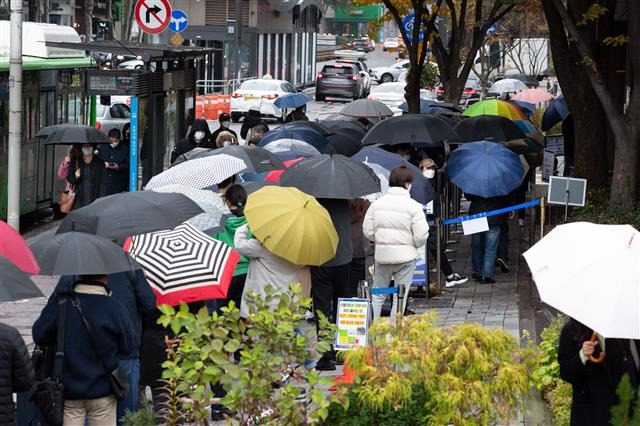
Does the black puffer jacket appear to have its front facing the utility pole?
yes

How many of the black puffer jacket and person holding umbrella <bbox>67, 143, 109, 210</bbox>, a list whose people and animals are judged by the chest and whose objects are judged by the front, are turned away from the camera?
1

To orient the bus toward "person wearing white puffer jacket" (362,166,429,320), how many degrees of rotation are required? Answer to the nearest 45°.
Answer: approximately 135° to its right

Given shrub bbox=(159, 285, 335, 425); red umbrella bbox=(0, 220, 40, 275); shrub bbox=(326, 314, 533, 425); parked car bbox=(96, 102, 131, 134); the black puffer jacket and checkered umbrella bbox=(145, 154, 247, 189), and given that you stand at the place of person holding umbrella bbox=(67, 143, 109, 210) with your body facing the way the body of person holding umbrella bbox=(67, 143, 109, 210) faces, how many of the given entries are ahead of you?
5

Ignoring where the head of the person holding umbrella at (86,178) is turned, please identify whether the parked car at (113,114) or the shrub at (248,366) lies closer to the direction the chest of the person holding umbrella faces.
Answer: the shrub

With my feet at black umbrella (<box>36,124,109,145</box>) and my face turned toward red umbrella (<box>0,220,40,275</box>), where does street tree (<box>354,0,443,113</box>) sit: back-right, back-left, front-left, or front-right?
back-left

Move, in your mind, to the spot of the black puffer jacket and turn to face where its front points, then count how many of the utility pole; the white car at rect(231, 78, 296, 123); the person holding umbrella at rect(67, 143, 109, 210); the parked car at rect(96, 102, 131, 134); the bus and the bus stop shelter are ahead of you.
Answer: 6

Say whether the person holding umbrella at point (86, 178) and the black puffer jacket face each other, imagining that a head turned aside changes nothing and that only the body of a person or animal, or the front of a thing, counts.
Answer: yes

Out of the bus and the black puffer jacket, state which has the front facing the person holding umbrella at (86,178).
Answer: the black puffer jacket

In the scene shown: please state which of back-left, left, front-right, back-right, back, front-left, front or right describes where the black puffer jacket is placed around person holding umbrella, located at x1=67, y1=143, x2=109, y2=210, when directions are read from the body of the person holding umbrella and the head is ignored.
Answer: front

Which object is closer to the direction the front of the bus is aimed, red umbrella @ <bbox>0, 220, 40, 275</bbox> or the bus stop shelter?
the bus stop shelter

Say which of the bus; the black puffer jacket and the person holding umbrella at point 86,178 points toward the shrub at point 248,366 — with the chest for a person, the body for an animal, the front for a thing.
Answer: the person holding umbrella

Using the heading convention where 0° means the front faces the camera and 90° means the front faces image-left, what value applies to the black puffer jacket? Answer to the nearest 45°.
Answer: approximately 180°

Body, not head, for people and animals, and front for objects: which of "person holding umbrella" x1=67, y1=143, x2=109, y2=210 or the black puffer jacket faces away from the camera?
the black puffer jacket

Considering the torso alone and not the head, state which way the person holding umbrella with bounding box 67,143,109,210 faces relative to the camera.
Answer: toward the camera

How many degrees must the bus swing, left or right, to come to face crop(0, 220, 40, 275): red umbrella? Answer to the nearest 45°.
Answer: approximately 135° to its right

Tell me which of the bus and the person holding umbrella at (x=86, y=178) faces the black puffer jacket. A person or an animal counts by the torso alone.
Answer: the person holding umbrella

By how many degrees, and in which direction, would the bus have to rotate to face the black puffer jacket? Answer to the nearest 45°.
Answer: approximately 135° to its right

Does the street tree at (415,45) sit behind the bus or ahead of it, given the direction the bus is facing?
ahead
